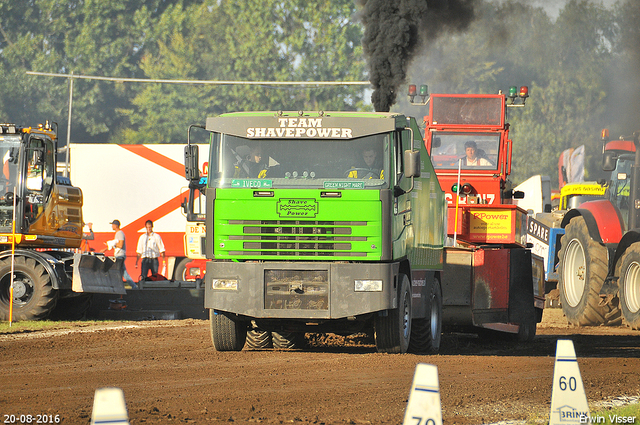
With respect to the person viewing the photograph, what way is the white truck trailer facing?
facing to the right of the viewer

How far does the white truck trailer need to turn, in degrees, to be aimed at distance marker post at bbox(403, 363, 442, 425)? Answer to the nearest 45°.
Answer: approximately 90° to its right

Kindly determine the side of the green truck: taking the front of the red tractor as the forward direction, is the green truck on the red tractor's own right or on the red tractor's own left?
on the red tractor's own right

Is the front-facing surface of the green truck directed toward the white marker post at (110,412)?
yes

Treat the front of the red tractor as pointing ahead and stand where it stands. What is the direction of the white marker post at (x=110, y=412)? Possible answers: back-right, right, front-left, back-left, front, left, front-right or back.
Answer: front-right

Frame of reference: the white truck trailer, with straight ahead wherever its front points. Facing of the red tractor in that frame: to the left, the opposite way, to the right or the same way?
to the right

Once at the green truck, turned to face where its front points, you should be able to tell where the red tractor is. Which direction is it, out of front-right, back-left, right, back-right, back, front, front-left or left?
back-left

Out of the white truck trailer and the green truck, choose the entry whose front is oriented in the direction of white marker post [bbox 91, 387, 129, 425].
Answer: the green truck

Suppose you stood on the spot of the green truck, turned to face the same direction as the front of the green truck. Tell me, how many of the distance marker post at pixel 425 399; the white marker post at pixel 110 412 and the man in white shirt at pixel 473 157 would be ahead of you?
2

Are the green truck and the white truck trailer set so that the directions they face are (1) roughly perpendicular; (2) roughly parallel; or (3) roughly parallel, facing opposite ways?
roughly perpendicular

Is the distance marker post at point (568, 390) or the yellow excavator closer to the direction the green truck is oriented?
the distance marker post

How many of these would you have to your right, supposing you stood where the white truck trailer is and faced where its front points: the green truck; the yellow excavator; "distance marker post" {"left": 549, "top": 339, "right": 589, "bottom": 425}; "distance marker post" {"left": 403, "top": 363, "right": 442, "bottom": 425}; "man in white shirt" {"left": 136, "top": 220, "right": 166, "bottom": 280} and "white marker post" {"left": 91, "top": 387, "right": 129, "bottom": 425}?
6

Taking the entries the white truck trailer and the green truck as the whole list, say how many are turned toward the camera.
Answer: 1
